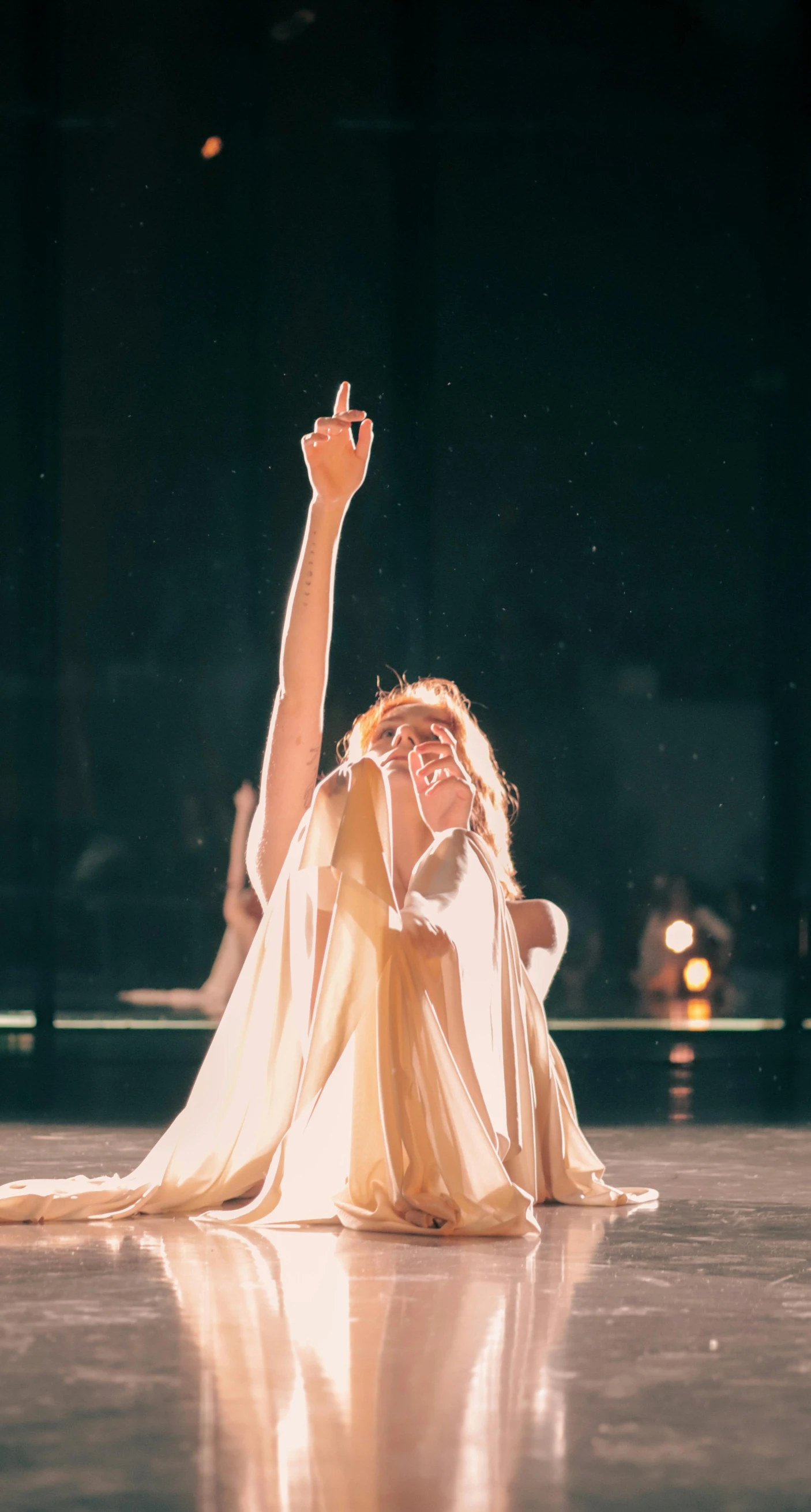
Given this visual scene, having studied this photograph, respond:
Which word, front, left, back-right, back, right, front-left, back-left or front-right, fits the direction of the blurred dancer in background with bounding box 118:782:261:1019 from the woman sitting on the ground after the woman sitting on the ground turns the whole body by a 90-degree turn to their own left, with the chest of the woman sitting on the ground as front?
left
